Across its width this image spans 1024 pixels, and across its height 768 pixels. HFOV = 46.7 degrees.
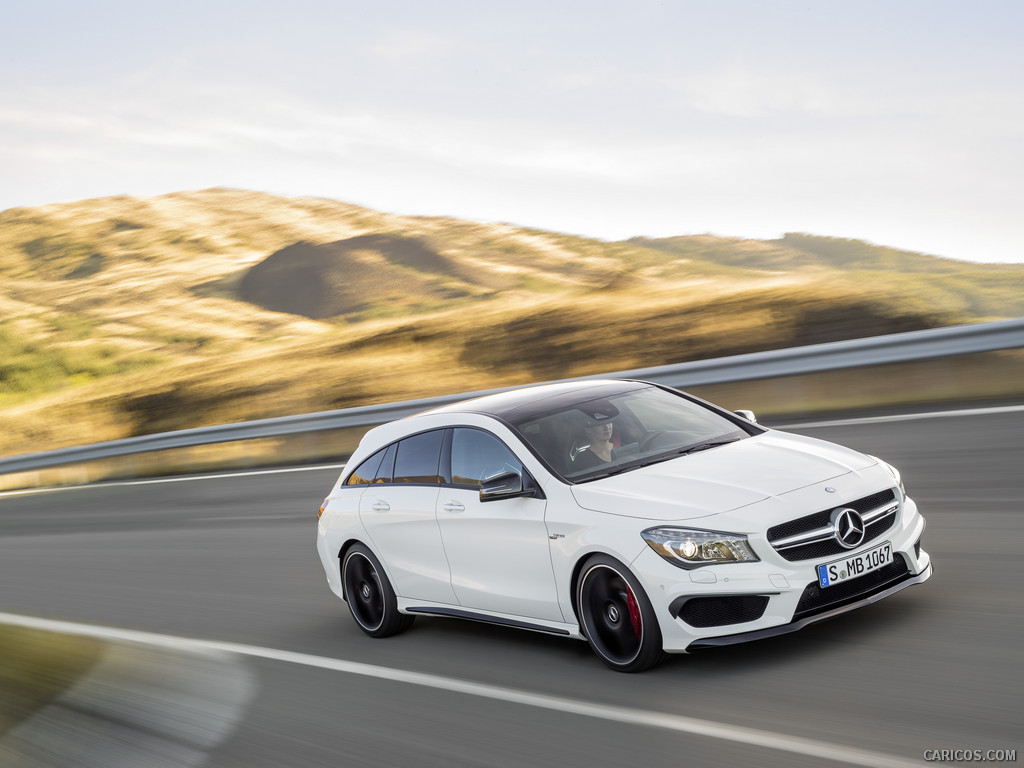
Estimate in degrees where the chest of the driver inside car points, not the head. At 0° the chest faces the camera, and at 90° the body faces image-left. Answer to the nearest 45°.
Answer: approximately 315°

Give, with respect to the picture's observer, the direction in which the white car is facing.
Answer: facing the viewer and to the right of the viewer

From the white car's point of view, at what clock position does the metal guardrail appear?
The metal guardrail is roughly at 8 o'clock from the white car.

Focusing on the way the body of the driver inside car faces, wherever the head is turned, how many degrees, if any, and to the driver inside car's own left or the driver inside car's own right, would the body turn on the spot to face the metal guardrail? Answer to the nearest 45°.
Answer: approximately 135° to the driver inside car's own left

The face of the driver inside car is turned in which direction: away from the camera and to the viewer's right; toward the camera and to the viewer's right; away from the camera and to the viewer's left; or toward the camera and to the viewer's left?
toward the camera and to the viewer's right
